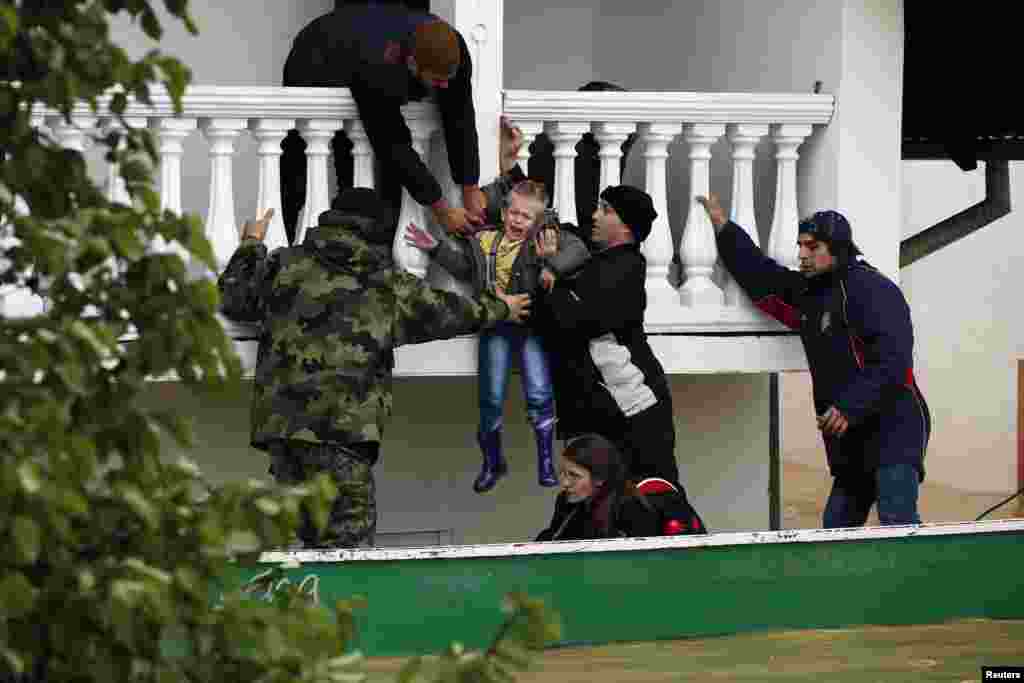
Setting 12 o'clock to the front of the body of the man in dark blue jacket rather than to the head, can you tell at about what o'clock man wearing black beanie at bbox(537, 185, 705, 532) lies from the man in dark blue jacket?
The man wearing black beanie is roughly at 1 o'clock from the man in dark blue jacket.

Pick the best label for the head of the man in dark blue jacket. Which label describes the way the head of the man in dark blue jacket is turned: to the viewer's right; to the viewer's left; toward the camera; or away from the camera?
to the viewer's left

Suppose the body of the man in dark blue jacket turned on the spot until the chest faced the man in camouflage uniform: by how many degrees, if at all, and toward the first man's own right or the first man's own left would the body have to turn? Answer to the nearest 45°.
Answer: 0° — they already face them

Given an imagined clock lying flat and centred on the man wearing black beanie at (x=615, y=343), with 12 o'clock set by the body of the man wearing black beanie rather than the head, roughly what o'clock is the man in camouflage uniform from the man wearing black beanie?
The man in camouflage uniform is roughly at 11 o'clock from the man wearing black beanie.

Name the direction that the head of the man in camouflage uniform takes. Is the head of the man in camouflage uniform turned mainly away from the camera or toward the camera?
away from the camera

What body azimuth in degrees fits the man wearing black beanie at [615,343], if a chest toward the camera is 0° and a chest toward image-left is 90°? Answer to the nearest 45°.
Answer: approximately 90°

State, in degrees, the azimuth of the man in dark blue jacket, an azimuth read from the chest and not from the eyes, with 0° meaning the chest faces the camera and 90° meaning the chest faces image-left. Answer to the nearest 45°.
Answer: approximately 45°

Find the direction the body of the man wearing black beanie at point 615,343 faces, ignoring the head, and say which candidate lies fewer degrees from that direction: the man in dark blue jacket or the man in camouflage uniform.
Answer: the man in camouflage uniform

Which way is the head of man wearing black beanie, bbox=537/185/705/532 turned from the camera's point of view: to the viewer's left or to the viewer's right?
to the viewer's left

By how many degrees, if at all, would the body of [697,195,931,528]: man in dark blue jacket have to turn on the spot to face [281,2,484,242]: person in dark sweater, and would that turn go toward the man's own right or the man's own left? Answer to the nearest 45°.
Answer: approximately 45° to the man's own right
